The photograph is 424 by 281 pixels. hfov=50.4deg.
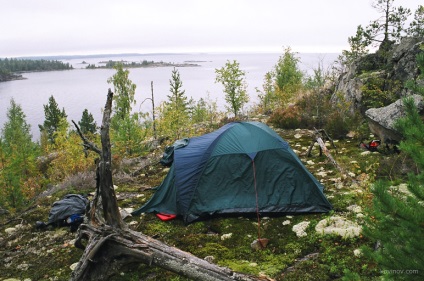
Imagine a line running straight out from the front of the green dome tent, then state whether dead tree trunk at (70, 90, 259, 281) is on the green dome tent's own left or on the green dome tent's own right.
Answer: on the green dome tent's own left

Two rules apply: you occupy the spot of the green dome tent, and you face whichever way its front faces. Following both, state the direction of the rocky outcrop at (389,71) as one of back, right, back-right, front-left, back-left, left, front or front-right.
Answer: back-right

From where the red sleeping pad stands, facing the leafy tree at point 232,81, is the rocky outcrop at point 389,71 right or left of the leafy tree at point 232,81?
right

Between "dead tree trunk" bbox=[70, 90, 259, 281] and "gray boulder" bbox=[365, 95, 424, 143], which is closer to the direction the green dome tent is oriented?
the dead tree trunk

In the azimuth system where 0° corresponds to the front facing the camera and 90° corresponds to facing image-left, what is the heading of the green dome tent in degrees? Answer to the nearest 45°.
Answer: approximately 90°

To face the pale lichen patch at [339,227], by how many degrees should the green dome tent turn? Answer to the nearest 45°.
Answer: approximately 135° to its left

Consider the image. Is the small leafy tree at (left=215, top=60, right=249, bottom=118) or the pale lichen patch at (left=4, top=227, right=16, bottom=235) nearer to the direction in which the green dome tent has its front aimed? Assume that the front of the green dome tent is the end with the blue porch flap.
the pale lichen patch
